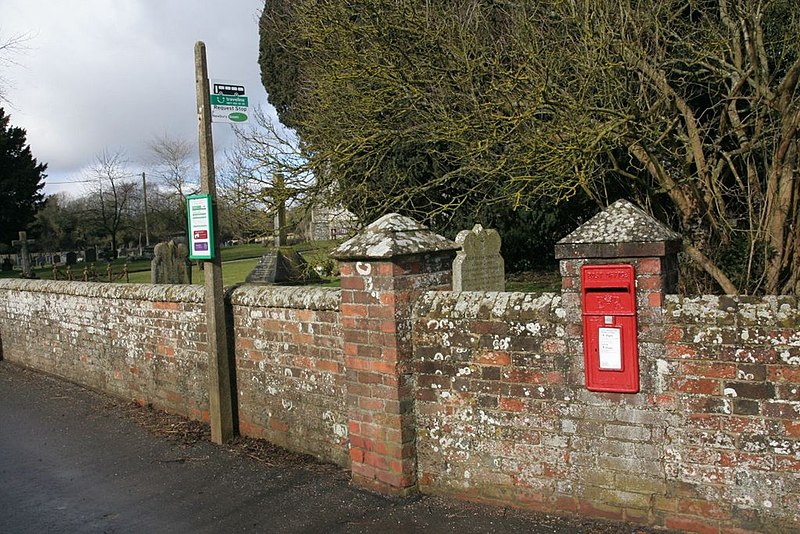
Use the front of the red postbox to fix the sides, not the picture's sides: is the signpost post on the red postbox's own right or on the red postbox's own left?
on the red postbox's own right

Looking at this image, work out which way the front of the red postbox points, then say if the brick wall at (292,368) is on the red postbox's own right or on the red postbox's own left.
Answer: on the red postbox's own right

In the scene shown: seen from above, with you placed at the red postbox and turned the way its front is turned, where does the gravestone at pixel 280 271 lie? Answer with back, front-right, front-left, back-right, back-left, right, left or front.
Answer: back-right

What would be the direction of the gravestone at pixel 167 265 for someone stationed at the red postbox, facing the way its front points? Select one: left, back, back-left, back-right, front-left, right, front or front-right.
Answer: back-right

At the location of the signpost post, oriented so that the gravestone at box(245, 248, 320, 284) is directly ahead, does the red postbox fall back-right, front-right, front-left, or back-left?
back-right

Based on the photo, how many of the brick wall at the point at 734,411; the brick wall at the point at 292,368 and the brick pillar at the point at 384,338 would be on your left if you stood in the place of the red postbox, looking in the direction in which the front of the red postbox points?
1

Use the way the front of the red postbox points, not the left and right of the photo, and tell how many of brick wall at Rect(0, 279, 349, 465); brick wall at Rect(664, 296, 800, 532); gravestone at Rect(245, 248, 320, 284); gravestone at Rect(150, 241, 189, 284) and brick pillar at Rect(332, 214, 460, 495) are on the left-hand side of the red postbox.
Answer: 1

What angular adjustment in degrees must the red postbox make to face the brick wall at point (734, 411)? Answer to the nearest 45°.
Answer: approximately 90° to its left

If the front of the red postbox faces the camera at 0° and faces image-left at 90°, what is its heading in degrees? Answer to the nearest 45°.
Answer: approximately 0°

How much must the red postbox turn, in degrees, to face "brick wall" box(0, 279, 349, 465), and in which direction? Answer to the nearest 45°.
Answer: approximately 135° to its right

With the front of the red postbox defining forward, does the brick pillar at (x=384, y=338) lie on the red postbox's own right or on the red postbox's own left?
on the red postbox's own right
